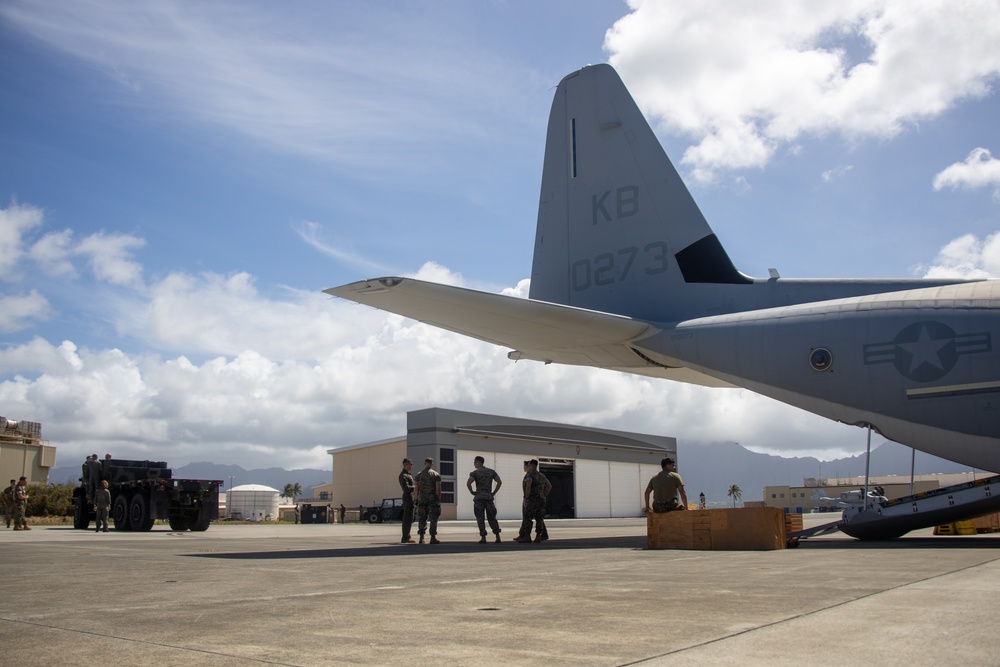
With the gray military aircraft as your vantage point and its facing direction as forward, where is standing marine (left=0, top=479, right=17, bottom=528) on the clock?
The standing marine is roughly at 5 o'clock from the gray military aircraft.

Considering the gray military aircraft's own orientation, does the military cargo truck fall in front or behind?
behind
